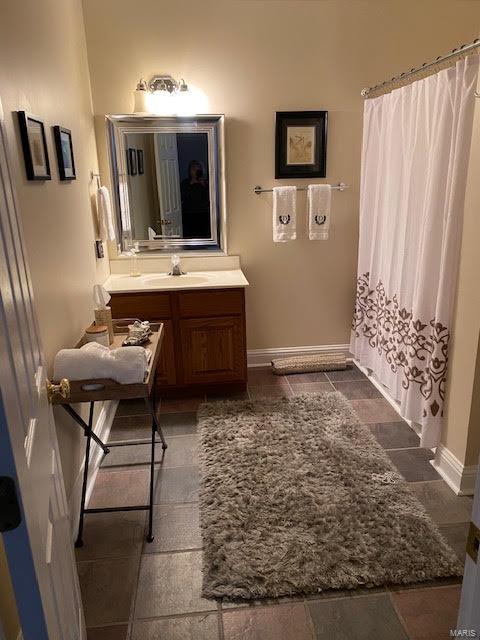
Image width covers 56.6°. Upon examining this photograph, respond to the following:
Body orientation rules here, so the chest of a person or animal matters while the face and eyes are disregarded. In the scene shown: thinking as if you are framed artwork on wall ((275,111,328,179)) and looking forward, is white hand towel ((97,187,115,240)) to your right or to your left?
on your right

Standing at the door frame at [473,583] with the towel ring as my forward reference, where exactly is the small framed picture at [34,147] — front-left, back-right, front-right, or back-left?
front-left

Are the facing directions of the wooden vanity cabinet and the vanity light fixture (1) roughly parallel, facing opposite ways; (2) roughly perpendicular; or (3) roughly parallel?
roughly parallel

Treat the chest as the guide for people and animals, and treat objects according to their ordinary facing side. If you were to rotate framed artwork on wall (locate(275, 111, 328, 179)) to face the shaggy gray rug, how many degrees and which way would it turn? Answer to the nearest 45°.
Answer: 0° — it already faces it

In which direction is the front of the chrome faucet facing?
toward the camera

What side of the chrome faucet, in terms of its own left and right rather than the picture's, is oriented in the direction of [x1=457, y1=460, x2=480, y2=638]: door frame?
front

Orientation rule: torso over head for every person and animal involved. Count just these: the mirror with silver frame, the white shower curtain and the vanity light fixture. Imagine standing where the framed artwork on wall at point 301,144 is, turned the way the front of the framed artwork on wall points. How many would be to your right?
2

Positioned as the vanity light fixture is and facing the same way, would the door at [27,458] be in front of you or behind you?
in front

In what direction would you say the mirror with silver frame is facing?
toward the camera

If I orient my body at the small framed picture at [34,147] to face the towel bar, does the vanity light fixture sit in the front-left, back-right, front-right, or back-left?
front-left

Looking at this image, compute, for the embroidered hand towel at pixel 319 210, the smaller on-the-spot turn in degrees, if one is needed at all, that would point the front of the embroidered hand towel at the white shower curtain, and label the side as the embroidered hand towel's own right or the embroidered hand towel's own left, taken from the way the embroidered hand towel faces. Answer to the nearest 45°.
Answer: approximately 45° to the embroidered hand towel's own left

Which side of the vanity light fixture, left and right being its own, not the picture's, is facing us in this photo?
front

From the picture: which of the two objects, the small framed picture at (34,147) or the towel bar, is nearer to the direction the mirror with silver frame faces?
the small framed picture

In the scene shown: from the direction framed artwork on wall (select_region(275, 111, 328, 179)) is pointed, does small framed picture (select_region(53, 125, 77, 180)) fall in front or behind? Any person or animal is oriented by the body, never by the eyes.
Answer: in front
